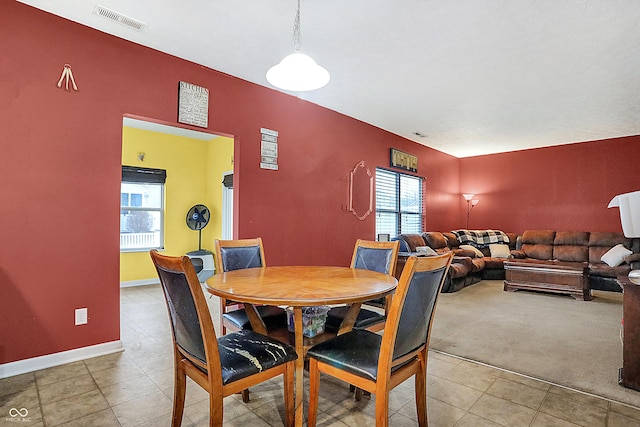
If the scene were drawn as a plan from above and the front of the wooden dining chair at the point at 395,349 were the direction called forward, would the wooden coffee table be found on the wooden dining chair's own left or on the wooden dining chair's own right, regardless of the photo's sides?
on the wooden dining chair's own right

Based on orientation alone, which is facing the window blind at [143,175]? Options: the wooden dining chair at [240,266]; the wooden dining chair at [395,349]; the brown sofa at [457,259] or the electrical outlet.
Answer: the wooden dining chair at [395,349]

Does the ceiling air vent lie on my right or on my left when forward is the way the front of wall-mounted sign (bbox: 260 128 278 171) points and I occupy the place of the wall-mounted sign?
on my right

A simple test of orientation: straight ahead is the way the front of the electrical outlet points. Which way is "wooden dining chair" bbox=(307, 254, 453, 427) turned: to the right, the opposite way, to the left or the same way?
the opposite way

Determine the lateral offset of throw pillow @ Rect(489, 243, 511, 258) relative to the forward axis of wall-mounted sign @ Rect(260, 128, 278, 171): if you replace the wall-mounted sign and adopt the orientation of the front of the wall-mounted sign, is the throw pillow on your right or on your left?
on your left

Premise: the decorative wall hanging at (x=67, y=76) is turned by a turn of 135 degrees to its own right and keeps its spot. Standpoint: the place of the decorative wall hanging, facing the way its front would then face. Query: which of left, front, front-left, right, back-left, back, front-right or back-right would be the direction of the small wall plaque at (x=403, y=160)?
back-right

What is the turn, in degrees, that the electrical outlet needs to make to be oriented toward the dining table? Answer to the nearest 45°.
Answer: approximately 45° to its left
